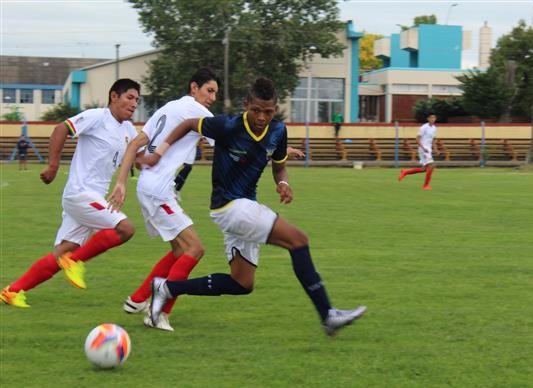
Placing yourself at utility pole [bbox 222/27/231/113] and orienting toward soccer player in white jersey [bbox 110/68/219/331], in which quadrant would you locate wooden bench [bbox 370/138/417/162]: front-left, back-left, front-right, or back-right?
front-left

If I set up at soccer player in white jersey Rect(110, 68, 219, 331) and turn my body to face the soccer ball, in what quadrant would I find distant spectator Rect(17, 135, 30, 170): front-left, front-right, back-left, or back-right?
back-right

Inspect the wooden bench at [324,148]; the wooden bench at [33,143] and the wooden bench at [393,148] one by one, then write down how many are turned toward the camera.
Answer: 3

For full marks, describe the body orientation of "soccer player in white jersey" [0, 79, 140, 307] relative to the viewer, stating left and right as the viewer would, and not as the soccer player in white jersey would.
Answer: facing the viewer and to the right of the viewer

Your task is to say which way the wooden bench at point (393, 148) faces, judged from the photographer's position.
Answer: facing the viewer

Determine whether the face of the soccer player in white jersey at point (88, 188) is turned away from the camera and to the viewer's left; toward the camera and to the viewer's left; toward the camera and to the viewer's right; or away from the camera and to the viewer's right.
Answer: toward the camera and to the viewer's right

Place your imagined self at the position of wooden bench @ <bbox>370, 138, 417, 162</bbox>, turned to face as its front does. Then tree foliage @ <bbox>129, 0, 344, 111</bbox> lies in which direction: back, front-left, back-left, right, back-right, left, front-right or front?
back-right

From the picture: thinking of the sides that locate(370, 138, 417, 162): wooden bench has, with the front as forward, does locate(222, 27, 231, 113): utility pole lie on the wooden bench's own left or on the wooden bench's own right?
on the wooden bench's own right

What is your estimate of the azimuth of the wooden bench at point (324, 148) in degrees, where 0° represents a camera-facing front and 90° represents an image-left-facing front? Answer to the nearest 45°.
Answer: approximately 0°

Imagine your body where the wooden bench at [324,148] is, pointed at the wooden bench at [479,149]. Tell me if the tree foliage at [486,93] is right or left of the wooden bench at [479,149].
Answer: left

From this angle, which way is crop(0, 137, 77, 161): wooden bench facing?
toward the camera

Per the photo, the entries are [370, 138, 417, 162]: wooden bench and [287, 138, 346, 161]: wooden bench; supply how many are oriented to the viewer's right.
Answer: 0

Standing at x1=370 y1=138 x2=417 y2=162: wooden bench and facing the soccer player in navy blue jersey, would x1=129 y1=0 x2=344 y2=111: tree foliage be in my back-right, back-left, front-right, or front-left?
back-right

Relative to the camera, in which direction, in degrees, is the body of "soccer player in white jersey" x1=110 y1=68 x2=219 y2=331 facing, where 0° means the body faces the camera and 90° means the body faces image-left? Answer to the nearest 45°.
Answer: approximately 270°
